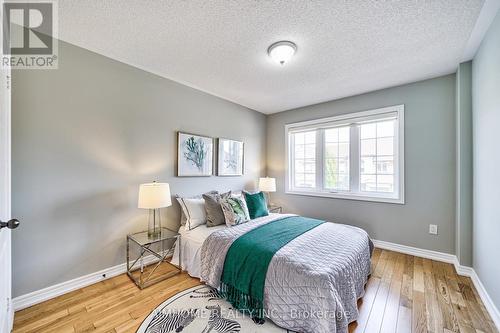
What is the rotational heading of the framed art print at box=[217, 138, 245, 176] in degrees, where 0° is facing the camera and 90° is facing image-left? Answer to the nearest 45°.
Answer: approximately 315°

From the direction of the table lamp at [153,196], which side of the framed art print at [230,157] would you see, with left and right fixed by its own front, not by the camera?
right

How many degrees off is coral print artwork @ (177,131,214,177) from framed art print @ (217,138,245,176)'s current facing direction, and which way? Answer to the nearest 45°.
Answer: approximately 90° to its right

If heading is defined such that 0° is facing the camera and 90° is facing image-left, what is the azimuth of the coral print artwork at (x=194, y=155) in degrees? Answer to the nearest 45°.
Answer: approximately 315°

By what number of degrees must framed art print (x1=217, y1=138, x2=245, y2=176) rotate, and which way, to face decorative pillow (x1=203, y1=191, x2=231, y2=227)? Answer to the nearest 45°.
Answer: approximately 45° to its right

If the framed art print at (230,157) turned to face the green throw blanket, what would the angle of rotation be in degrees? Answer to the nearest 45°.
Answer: approximately 45° to its right

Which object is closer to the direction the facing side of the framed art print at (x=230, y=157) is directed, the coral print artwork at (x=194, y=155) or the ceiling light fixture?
the ceiling light fixture
